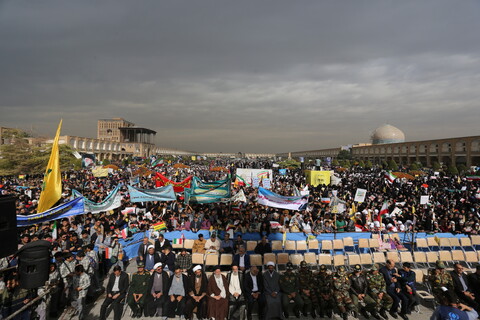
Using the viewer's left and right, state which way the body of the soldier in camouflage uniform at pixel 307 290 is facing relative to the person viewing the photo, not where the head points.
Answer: facing the viewer

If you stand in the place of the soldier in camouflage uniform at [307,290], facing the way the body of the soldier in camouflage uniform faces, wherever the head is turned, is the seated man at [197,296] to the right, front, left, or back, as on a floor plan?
right

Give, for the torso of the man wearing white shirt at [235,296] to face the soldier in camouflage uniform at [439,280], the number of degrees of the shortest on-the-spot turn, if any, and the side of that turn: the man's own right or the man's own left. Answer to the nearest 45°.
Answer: approximately 90° to the man's own left

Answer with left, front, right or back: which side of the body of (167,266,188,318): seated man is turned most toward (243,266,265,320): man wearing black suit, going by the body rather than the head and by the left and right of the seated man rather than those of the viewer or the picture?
left

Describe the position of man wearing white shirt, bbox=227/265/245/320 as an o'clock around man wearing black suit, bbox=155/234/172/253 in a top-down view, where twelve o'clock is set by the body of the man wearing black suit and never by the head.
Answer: The man wearing white shirt is roughly at 11 o'clock from the man wearing black suit.

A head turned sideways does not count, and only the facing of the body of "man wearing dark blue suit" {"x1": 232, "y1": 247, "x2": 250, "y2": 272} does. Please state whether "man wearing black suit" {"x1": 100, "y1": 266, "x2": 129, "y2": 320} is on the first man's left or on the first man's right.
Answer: on the first man's right

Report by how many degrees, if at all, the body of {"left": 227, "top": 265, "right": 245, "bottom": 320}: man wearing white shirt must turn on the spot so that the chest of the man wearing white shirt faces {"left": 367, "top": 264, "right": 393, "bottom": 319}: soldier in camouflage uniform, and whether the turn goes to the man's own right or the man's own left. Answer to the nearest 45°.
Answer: approximately 90° to the man's own left

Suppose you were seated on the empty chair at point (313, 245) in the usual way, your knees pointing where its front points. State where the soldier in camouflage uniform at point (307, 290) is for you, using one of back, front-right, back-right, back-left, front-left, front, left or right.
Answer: front

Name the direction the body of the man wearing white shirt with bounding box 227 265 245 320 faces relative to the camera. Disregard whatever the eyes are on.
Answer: toward the camera

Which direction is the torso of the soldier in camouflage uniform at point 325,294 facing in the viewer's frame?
toward the camera

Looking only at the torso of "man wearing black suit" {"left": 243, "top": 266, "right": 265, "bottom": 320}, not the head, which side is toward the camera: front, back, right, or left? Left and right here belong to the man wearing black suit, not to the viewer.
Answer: front

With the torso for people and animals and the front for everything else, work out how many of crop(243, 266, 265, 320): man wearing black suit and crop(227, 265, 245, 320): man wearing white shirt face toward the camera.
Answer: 2

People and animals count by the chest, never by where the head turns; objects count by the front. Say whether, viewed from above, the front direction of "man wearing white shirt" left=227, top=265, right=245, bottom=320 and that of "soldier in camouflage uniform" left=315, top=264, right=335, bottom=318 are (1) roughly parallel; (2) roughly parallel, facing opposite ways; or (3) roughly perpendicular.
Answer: roughly parallel

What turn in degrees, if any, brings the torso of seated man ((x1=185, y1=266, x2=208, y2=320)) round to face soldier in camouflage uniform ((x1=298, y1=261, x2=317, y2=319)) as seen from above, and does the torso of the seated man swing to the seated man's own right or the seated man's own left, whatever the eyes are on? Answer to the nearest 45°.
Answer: approximately 90° to the seated man's own left
